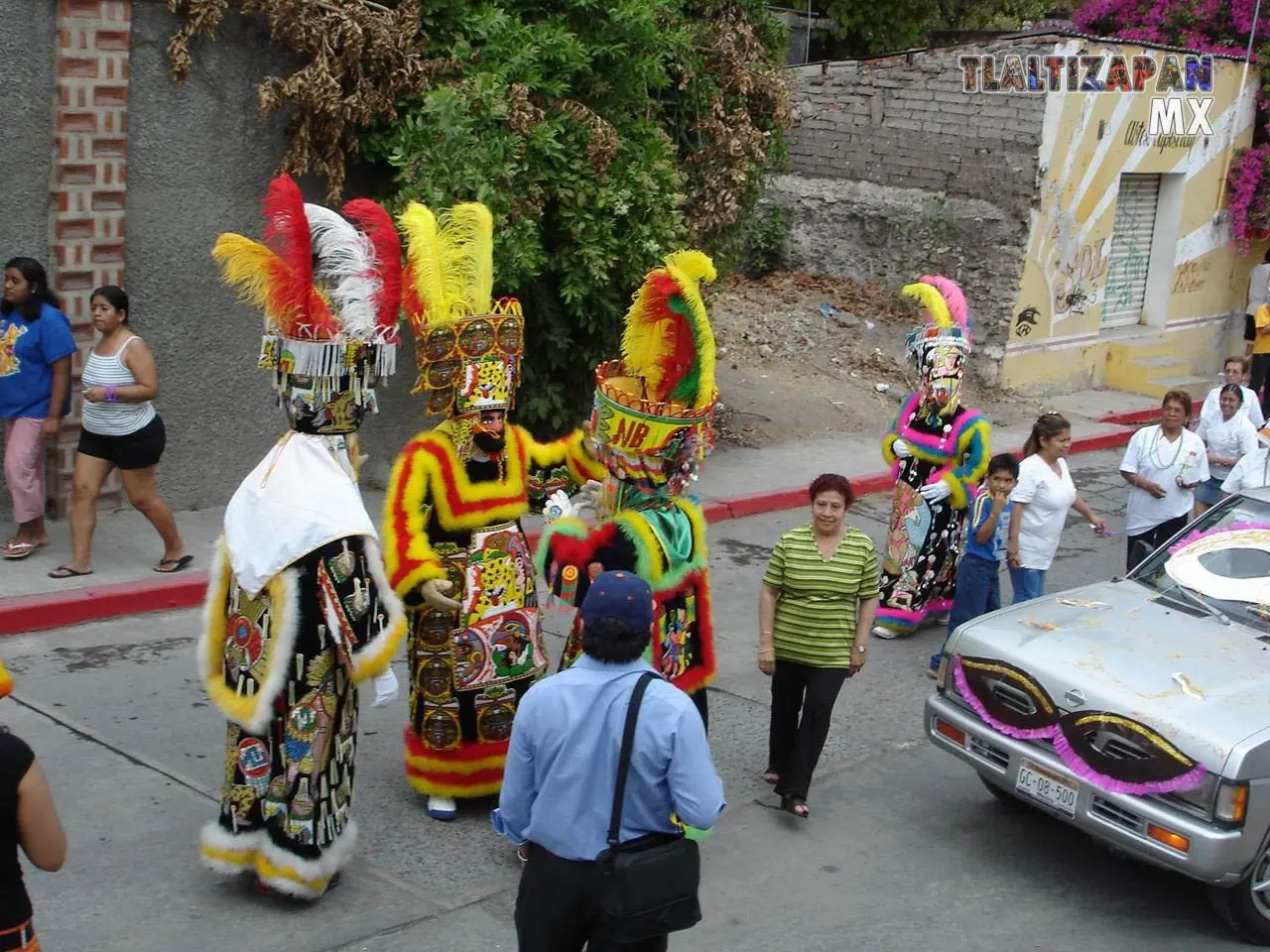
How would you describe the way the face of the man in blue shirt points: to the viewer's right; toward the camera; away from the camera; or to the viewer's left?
away from the camera

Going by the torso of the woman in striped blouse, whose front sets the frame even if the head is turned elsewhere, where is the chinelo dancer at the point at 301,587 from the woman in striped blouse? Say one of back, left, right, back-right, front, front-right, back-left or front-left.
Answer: front-right

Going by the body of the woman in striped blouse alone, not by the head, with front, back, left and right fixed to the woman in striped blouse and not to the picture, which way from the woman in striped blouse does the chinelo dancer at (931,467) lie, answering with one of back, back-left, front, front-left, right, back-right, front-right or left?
back

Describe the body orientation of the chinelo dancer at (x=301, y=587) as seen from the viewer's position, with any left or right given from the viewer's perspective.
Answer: facing away from the viewer and to the right of the viewer

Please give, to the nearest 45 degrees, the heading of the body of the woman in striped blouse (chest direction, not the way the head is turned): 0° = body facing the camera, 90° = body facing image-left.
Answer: approximately 0°

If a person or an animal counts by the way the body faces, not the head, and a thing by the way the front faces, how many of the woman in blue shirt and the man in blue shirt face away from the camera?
1

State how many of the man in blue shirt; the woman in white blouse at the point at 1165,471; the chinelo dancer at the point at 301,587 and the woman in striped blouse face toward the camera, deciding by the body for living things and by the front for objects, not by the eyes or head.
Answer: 2

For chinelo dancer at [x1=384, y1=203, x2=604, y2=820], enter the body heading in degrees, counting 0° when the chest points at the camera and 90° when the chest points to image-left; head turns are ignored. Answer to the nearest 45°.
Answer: approximately 315°

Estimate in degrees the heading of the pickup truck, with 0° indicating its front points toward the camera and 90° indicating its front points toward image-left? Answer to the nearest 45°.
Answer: approximately 45°

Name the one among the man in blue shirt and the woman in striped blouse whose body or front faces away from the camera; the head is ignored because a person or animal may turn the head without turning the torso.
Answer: the man in blue shirt
